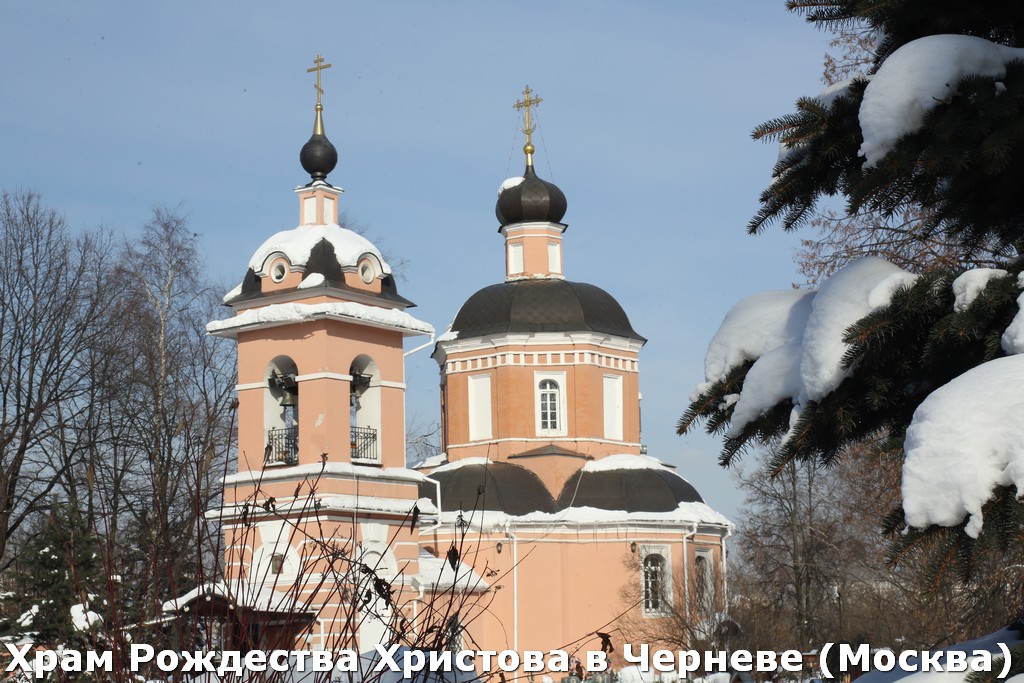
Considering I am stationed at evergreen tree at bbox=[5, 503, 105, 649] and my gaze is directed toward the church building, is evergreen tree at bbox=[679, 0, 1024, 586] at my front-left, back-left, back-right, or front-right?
back-right

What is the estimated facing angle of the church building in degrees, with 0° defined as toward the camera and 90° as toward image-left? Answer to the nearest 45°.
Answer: approximately 45°

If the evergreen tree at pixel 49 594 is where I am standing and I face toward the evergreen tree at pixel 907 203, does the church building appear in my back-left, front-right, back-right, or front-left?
back-left

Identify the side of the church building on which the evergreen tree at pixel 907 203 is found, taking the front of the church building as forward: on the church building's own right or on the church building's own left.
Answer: on the church building's own left

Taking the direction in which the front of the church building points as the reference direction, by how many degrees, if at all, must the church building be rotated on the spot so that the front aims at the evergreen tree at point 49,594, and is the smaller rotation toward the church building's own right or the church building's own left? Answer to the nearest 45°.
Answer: approximately 45° to the church building's own left
